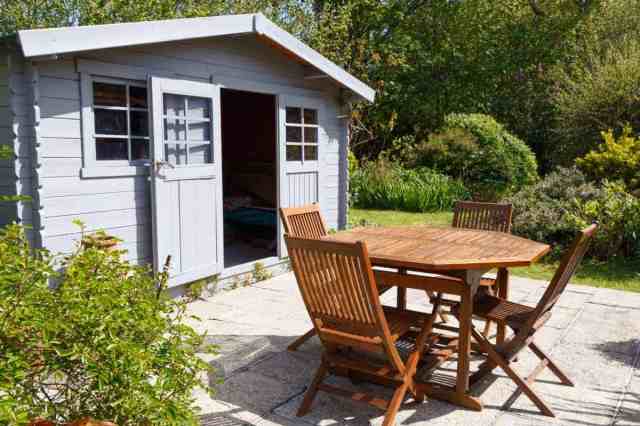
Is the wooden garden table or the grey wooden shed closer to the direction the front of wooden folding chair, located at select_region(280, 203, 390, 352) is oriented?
the wooden garden table

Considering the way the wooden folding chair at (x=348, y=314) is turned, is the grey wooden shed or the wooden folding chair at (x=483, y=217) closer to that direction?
the wooden folding chair

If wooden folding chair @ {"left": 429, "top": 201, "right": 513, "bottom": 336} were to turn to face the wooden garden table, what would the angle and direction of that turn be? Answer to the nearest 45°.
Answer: approximately 45° to its left

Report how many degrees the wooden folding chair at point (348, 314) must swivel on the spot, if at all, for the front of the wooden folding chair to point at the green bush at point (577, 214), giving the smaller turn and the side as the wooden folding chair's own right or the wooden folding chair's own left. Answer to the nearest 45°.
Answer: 0° — it already faces it

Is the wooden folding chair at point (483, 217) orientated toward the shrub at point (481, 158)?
no

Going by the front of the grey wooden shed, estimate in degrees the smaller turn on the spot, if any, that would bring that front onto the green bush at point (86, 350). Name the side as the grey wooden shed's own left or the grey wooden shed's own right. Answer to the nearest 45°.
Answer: approximately 45° to the grey wooden shed's own right

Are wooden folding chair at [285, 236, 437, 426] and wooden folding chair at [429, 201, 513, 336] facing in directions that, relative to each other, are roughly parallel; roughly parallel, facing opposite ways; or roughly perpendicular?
roughly parallel, facing opposite ways

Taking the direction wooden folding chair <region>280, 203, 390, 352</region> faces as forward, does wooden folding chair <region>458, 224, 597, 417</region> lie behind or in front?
in front

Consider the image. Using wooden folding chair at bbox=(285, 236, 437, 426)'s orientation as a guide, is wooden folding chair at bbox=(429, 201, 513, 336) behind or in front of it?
in front

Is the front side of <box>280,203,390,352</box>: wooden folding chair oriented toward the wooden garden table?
yes

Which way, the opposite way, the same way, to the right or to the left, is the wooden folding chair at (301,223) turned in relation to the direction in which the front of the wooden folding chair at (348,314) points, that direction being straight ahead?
to the right

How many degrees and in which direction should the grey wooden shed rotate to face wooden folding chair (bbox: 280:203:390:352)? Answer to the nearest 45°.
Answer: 0° — it already faces it

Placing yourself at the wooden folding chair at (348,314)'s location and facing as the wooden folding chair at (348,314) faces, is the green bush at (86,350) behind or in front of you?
behind

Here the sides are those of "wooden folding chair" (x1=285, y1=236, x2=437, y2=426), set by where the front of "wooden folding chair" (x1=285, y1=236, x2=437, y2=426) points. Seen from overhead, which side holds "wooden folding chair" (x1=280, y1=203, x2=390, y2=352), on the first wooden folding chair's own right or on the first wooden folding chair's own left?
on the first wooden folding chair's own left

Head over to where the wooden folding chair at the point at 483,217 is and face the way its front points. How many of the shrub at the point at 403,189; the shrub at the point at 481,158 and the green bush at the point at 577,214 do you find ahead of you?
0

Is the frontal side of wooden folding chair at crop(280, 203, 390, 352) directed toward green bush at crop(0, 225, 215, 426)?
no

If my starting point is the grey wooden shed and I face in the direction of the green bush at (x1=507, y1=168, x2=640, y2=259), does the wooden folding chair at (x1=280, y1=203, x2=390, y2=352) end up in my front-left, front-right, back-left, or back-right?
front-right

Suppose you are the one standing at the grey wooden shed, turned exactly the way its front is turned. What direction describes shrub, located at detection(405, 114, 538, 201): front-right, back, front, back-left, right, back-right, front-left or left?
left

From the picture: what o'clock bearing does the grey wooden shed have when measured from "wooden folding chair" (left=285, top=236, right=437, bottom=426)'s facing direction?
The grey wooden shed is roughly at 9 o'clock from the wooden folding chair.
